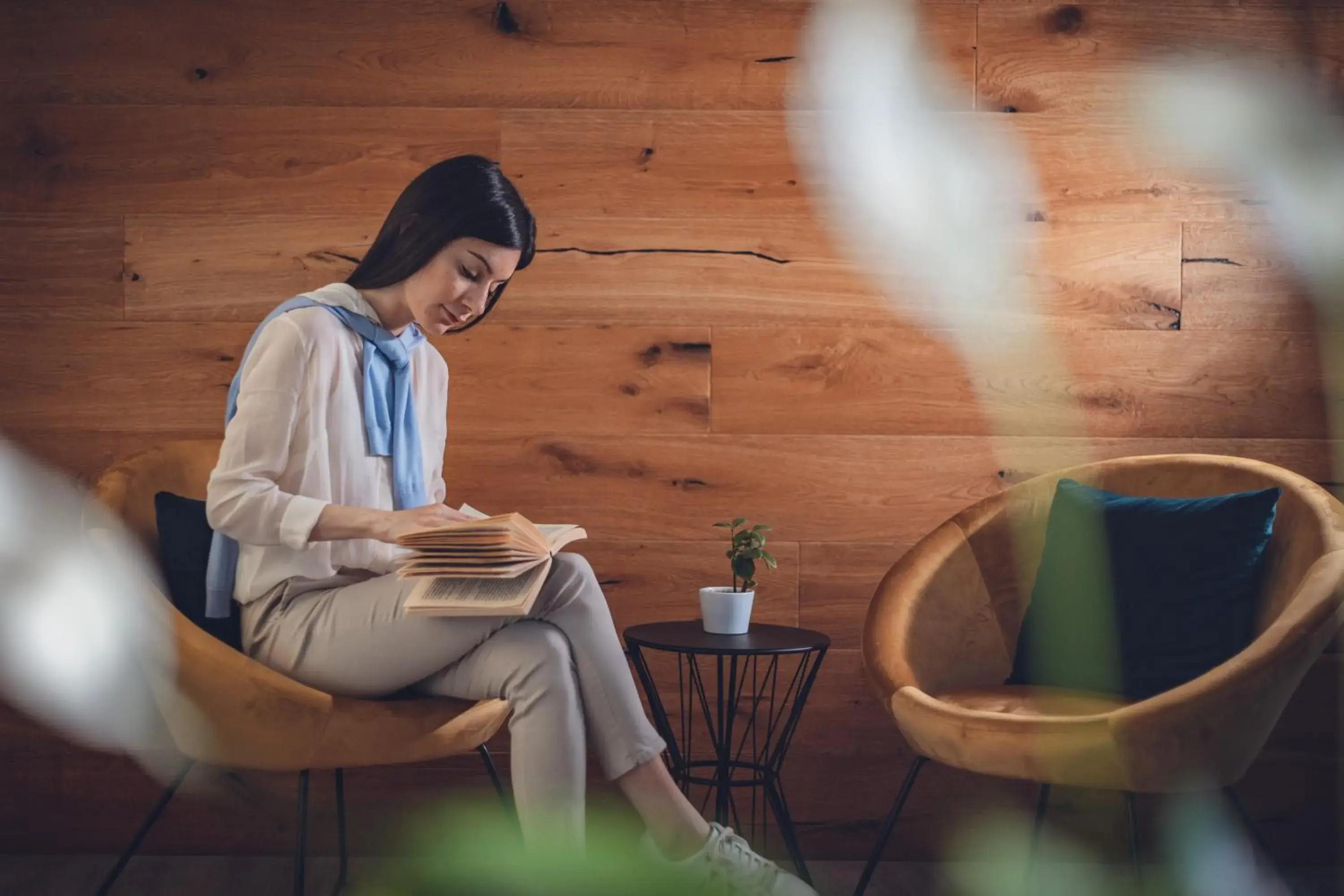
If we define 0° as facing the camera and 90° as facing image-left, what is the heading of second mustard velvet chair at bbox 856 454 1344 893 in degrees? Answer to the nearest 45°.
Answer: approximately 45°

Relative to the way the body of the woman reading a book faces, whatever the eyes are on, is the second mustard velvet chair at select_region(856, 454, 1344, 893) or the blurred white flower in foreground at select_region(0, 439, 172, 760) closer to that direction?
the second mustard velvet chair

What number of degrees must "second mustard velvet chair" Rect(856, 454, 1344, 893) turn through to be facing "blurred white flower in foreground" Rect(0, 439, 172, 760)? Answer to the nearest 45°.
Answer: approximately 45° to its right

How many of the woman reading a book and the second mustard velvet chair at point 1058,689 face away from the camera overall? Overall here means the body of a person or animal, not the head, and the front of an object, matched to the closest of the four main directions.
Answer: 0

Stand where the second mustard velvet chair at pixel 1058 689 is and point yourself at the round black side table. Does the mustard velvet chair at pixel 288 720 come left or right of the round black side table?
left

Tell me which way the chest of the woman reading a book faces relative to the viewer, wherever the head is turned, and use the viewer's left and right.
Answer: facing the viewer and to the right of the viewer

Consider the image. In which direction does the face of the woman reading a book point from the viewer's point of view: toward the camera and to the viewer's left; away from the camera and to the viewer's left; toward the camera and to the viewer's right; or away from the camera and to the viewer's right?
toward the camera and to the viewer's right

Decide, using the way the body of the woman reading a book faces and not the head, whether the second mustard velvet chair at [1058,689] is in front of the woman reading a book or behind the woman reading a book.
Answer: in front

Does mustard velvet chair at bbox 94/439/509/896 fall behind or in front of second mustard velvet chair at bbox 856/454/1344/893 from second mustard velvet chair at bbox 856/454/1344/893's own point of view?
in front

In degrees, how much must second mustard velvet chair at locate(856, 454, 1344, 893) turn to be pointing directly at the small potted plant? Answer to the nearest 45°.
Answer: approximately 45° to its right
